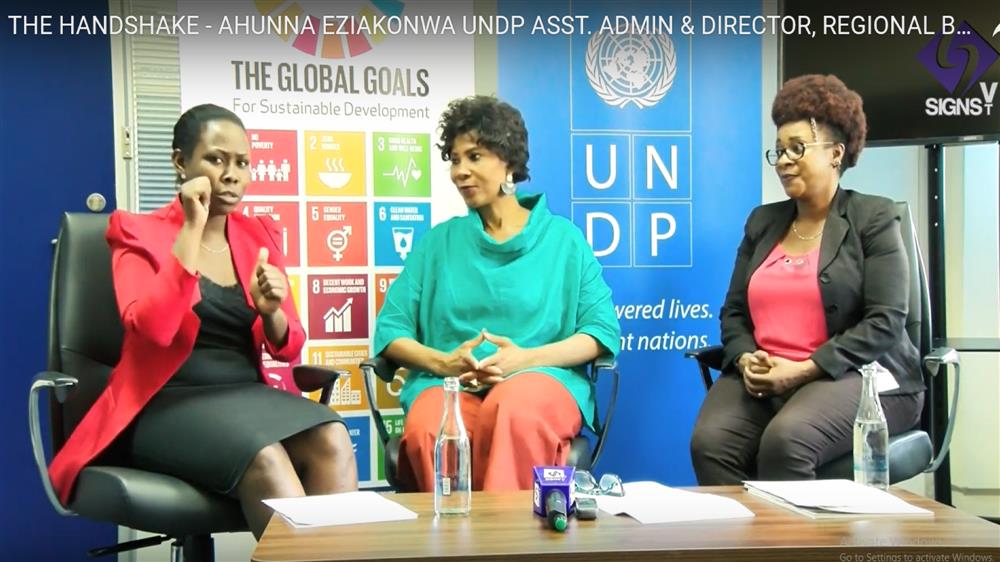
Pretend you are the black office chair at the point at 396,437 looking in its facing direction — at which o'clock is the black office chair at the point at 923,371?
the black office chair at the point at 923,371 is roughly at 9 o'clock from the black office chair at the point at 396,437.

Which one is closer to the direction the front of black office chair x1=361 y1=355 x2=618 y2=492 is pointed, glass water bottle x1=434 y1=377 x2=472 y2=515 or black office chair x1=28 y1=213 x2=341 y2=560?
the glass water bottle

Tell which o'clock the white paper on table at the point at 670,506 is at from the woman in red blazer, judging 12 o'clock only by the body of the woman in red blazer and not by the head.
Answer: The white paper on table is roughly at 12 o'clock from the woman in red blazer.

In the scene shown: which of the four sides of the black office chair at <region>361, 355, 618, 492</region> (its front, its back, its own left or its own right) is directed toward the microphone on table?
front

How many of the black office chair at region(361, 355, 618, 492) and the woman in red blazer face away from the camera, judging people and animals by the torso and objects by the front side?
0

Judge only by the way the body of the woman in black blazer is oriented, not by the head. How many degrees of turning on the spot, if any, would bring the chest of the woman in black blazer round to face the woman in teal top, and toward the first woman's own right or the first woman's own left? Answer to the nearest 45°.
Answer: approximately 45° to the first woman's own right

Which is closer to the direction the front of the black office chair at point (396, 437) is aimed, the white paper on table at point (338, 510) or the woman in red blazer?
the white paper on table

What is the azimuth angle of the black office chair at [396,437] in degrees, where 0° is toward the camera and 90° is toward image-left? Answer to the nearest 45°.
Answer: approximately 0°

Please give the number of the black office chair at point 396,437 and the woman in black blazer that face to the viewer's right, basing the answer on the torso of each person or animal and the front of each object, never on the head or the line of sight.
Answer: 0

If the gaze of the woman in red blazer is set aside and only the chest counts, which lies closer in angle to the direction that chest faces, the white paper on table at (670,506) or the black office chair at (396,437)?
the white paper on table

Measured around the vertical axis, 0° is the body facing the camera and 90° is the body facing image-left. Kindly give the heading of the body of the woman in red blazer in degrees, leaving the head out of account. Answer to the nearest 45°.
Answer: approximately 315°

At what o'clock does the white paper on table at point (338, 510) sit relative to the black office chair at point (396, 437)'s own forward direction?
The white paper on table is roughly at 12 o'clock from the black office chair.

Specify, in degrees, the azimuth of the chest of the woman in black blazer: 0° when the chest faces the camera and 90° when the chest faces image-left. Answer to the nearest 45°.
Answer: approximately 45°
